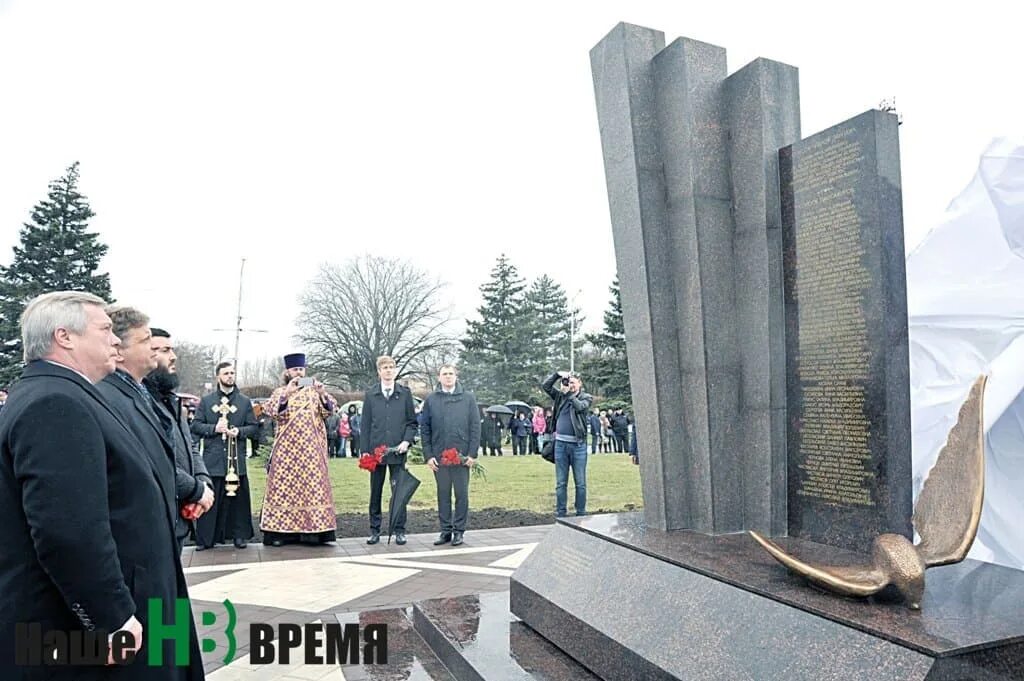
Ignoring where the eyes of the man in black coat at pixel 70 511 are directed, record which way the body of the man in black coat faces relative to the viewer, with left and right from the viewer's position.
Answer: facing to the right of the viewer

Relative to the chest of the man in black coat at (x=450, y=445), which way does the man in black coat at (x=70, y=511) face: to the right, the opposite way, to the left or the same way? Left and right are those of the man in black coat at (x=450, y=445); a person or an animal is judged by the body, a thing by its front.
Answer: to the left

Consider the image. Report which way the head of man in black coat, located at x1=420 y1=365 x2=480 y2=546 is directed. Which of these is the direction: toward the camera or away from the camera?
toward the camera

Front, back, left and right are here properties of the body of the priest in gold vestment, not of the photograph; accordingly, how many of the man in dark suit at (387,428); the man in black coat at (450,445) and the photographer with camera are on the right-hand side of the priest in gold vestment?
0

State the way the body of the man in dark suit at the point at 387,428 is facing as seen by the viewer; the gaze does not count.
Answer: toward the camera

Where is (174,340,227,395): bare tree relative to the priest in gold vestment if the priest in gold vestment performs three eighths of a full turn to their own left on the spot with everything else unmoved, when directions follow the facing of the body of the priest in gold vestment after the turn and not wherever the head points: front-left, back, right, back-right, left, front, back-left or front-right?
front-left

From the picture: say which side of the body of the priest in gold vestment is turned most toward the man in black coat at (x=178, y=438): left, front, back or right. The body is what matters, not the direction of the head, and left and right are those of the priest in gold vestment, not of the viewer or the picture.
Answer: front

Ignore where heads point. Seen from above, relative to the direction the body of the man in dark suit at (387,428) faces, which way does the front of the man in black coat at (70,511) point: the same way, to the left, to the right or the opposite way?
to the left

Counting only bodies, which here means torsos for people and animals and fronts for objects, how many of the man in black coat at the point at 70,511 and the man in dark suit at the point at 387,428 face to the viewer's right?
1

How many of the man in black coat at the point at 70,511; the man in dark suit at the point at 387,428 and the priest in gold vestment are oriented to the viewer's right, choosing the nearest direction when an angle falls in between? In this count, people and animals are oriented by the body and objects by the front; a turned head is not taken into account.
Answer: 1

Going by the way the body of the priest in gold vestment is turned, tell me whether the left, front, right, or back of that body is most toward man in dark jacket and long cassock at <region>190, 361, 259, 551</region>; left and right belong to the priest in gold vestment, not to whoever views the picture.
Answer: right

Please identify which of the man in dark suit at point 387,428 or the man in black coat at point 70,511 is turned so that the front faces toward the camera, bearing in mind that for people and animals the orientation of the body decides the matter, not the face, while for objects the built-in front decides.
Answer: the man in dark suit

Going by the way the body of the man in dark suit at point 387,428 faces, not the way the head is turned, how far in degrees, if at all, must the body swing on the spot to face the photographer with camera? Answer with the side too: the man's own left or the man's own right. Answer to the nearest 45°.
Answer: approximately 90° to the man's own left

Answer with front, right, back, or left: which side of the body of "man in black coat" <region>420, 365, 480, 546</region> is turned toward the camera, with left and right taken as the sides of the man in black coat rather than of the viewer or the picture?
front

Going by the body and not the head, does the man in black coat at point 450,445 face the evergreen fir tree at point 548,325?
no

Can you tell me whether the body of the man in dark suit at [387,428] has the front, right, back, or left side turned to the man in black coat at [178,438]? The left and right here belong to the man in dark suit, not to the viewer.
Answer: front

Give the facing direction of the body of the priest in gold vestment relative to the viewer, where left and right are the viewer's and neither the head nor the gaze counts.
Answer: facing the viewer

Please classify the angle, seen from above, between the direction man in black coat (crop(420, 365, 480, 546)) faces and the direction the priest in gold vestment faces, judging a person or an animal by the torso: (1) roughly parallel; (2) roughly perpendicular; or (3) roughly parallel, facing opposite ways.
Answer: roughly parallel

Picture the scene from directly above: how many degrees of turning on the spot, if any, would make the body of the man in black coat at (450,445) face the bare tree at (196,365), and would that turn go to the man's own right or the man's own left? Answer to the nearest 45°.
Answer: approximately 180°

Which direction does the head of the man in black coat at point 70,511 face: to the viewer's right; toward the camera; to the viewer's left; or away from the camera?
to the viewer's right
